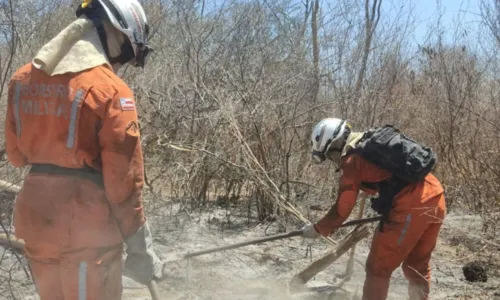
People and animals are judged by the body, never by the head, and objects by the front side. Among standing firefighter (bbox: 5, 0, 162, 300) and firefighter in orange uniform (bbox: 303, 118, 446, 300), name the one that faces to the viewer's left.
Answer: the firefighter in orange uniform

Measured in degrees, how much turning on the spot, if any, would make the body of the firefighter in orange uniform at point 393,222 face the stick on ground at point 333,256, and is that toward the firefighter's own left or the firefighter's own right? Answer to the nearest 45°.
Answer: approximately 45° to the firefighter's own right

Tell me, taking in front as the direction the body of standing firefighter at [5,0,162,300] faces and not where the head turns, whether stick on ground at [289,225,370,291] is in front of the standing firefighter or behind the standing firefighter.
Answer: in front

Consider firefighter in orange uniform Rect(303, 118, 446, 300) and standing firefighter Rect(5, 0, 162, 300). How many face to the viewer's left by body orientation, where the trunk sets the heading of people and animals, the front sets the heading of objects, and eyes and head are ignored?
1

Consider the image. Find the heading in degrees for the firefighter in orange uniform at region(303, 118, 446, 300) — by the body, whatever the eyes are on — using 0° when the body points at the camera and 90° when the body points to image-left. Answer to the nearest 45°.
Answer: approximately 90°

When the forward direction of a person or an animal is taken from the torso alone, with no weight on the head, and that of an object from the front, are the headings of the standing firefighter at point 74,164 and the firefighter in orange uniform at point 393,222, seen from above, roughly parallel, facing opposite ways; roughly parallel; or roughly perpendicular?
roughly perpendicular

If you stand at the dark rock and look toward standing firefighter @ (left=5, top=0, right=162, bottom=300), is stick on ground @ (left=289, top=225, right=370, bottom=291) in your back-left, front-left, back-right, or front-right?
front-right

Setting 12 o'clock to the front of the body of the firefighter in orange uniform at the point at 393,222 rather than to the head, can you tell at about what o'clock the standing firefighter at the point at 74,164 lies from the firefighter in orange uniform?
The standing firefighter is roughly at 10 o'clock from the firefighter in orange uniform.

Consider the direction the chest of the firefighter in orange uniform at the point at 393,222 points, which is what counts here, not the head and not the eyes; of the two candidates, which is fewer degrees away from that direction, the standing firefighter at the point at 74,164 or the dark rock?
the standing firefighter

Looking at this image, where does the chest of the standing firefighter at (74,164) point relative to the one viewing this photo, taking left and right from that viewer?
facing away from the viewer and to the right of the viewer

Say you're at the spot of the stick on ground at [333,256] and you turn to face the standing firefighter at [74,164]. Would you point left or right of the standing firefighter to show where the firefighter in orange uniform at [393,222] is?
left

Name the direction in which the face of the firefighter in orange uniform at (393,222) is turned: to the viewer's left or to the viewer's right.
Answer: to the viewer's left
